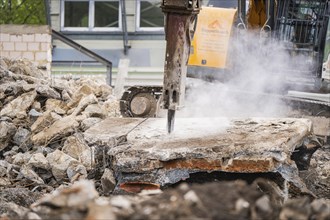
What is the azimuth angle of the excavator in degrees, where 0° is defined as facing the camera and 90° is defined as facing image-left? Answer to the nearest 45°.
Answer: approximately 45°

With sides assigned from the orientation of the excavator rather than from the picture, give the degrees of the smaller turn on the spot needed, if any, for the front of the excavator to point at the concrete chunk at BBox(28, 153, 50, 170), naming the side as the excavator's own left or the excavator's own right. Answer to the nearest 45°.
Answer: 0° — it already faces it

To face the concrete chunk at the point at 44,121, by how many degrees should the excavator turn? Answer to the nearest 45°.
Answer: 0° — it already faces it

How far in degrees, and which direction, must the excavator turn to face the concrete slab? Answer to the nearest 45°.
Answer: approximately 45° to its left

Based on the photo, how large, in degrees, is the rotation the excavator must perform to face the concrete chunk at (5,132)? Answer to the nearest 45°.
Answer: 0° — it already faces it

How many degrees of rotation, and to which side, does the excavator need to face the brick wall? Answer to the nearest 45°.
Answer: approximately 45° to its right

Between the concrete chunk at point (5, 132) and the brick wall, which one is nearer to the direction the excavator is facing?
the concrete chunk
